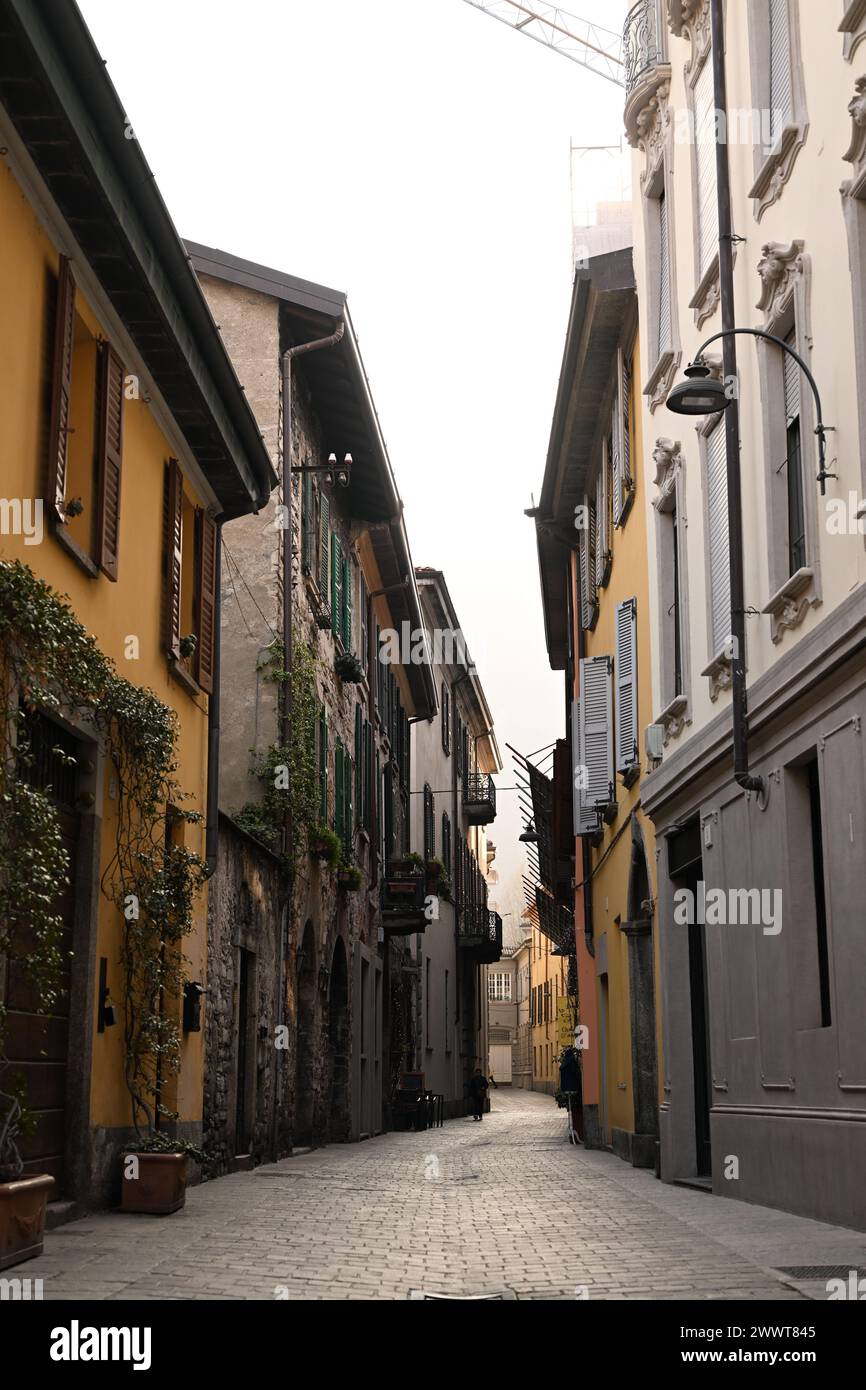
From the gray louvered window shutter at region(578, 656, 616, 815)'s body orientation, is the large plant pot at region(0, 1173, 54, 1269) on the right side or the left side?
on its left

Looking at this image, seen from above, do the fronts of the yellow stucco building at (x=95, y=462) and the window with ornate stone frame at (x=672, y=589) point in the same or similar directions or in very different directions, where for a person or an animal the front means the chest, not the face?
very different directions

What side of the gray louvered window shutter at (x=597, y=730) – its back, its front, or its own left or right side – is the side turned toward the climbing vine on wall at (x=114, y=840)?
left

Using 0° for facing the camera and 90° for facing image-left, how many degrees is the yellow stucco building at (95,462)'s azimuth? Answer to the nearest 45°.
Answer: approximately 270°

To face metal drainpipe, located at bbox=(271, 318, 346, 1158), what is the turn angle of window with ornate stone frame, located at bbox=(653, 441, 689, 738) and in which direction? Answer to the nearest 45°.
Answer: approximately 45° to its right

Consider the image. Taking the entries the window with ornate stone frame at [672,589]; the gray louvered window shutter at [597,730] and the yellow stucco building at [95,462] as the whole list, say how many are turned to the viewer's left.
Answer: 2

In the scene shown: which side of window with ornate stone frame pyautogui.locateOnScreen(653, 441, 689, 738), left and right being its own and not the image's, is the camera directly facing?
left

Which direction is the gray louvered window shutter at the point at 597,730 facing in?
to the viewer's left

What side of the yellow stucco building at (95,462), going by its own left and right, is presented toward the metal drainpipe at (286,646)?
left

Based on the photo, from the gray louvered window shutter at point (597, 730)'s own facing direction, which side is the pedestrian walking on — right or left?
on its right

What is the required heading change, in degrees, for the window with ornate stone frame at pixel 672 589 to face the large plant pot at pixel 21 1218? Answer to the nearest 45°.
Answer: approximately 90° to its left

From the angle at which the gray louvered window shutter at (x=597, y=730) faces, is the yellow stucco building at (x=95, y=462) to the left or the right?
on its left

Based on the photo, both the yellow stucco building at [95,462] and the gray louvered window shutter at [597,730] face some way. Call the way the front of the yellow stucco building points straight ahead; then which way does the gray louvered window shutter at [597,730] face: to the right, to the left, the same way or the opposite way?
the opposite way
